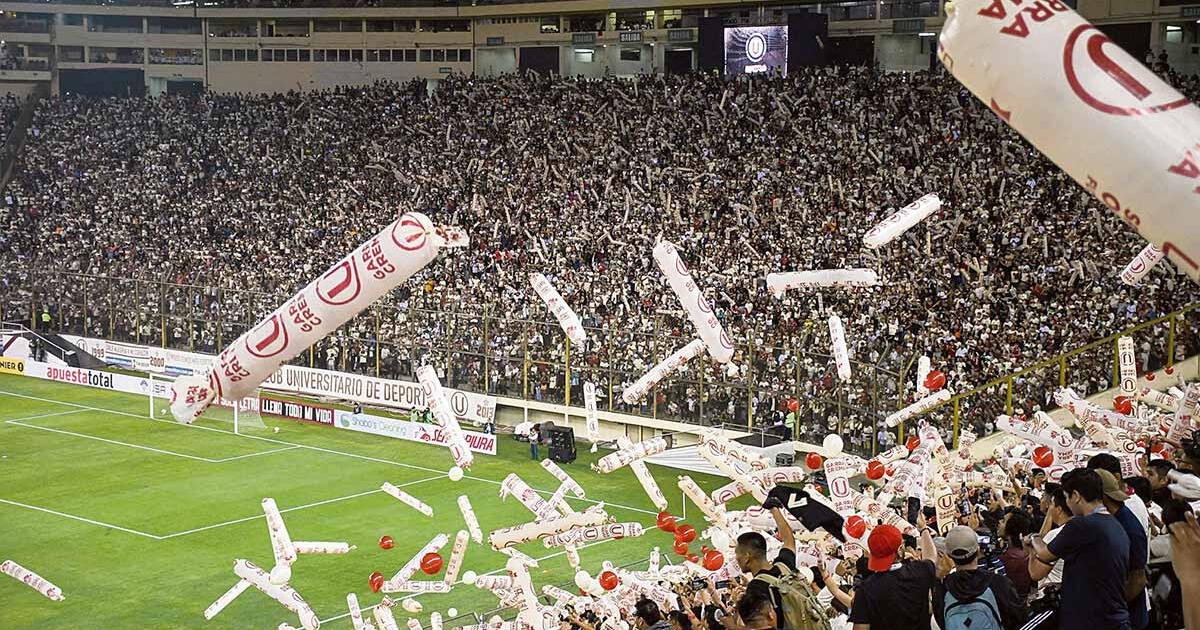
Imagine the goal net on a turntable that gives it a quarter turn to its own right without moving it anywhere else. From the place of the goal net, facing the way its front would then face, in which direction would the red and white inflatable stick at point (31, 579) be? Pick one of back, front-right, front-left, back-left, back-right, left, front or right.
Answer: back-left

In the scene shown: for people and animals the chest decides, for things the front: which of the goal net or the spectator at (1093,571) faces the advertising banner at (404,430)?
the spectator

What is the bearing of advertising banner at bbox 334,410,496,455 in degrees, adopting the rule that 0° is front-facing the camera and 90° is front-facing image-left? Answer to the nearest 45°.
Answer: approximately 45°

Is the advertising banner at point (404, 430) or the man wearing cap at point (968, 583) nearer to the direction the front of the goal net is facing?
the man wearing cap

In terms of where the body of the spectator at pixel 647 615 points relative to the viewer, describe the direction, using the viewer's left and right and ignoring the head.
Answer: facing away from the viewer and to the left of the viewer

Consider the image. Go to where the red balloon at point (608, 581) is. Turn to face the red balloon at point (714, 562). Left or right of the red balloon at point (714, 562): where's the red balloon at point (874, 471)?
left

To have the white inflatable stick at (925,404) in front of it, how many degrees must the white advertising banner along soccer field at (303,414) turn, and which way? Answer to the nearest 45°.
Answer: approximately 90° to its left

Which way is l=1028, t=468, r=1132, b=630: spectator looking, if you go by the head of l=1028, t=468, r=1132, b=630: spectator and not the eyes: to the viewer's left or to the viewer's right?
to the viewer's left

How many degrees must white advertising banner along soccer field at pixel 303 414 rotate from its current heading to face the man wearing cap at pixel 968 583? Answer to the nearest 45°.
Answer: approximately 45° to its left
